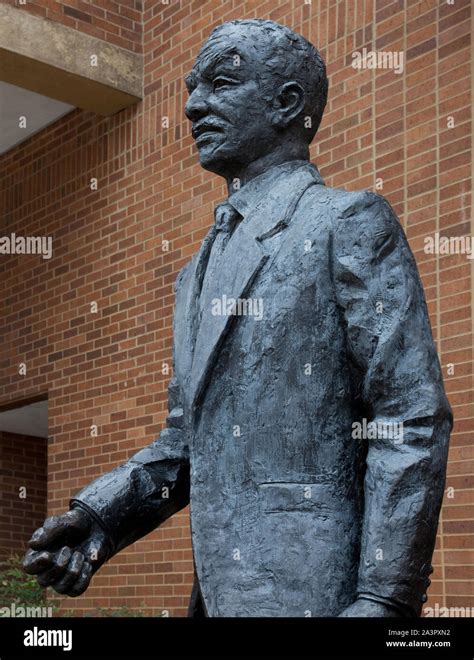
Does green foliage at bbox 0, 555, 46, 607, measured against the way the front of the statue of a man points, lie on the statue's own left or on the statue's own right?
on the statue's own right

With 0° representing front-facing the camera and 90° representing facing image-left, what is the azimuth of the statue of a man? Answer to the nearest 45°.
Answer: approximately 45°
